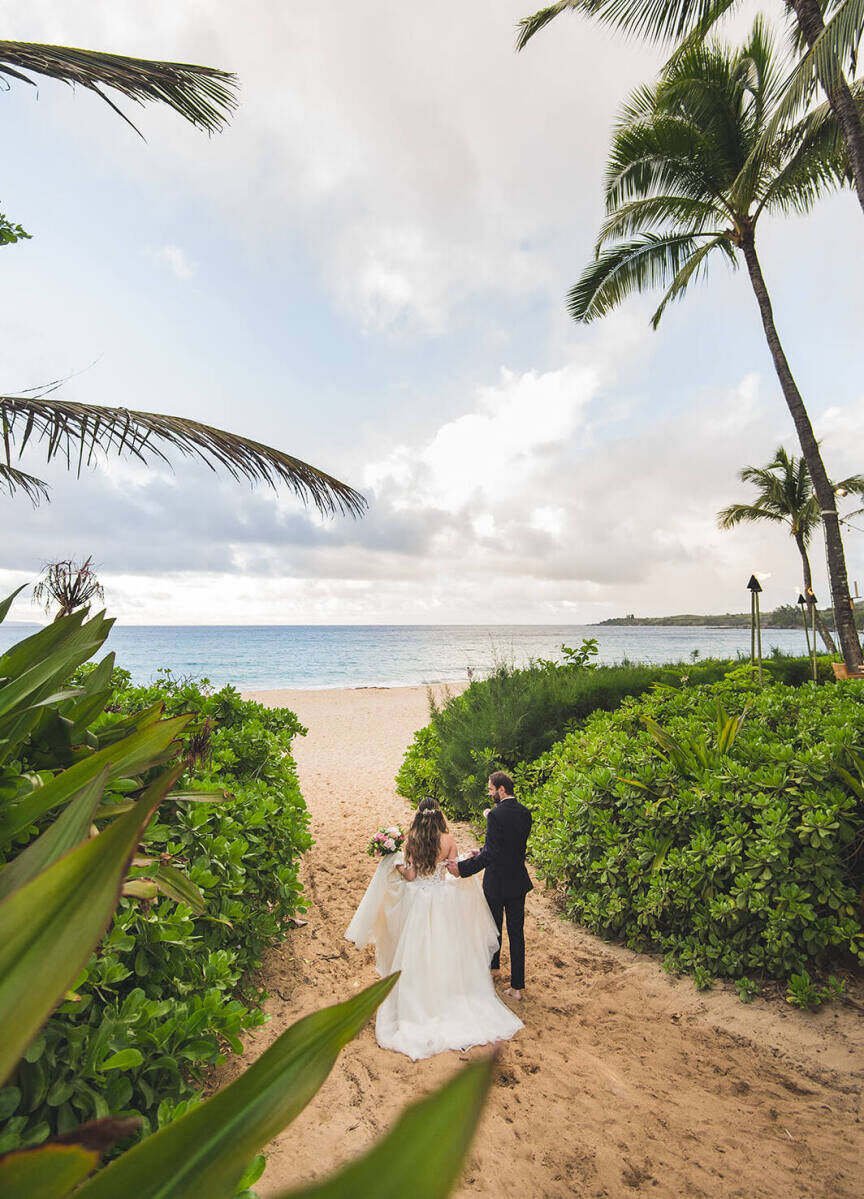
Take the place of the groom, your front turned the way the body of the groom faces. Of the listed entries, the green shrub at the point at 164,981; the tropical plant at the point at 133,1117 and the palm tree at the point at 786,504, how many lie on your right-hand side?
1

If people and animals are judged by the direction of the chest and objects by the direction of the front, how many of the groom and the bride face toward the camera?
0

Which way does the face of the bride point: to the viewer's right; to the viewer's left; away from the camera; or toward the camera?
away from the camera

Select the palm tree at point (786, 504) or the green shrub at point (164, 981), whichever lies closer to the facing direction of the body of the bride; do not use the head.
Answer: the palm tree

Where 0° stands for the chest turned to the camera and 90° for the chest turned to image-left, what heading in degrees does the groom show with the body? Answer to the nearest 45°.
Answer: approximately 135°

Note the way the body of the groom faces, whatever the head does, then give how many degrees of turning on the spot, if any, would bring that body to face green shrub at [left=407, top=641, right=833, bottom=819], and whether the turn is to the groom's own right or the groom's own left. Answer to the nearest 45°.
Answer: approximately 45° to the groom's own right

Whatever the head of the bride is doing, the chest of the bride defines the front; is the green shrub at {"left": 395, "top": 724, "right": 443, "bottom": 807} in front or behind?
in front

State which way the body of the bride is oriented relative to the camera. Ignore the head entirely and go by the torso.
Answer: away from the camera
